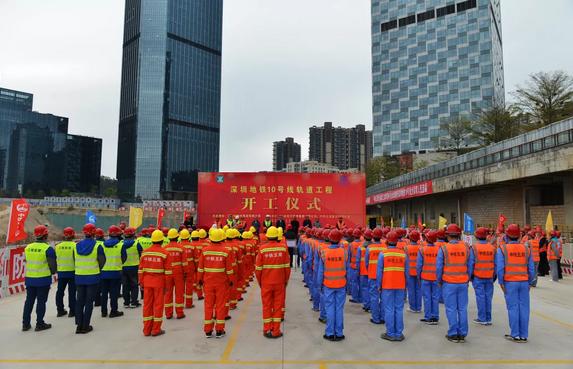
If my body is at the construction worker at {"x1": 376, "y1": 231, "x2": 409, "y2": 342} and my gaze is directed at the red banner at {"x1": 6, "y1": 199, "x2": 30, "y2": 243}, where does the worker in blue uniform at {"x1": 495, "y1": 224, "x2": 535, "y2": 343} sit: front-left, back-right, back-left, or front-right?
back-right

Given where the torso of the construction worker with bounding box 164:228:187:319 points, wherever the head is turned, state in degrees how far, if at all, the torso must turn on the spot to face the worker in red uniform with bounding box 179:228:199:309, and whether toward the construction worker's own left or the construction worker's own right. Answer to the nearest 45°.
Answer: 0° — they already face them

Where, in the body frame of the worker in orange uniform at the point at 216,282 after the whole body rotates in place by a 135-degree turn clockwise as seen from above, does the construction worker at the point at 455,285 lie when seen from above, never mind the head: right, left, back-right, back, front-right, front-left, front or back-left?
front-left

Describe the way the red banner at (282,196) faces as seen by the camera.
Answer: facing the viewer

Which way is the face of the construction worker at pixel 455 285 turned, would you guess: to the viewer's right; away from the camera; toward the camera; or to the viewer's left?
away from the camera

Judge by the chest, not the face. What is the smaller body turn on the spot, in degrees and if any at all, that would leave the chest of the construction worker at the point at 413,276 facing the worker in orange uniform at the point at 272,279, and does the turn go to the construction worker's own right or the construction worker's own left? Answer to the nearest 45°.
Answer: approximately 135° to the construction worker's own left

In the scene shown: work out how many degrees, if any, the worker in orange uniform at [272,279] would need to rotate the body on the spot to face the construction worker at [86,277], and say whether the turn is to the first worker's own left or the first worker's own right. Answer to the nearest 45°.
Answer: approximately 90° to the first worker's own left

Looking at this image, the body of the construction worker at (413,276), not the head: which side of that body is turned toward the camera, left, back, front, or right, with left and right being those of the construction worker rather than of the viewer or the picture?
back

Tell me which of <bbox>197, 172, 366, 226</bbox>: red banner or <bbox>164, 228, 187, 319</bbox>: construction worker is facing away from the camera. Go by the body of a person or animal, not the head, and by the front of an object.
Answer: the construction worker

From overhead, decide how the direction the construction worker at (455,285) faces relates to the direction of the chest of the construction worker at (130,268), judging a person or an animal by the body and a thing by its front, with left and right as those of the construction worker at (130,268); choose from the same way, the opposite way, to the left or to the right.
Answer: the same way

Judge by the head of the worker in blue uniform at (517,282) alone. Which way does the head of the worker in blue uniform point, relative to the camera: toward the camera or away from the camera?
away from the camera

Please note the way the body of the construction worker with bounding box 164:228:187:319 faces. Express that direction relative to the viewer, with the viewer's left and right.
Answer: facing away from the viewer

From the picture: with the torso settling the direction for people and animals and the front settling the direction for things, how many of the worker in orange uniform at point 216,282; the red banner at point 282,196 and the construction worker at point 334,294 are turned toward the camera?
1

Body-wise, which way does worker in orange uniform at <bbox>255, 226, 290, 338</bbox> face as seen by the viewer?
away from the camera

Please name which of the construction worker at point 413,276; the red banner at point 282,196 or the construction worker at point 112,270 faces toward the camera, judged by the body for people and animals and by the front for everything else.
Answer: the red banner

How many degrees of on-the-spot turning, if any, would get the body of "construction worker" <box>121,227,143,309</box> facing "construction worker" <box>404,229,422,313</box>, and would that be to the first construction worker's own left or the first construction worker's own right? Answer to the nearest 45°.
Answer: approximately 90° to the first construction worker's own right

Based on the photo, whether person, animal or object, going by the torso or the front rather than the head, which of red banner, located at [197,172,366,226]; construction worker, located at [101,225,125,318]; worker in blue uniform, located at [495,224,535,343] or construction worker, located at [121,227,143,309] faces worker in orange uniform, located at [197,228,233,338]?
the red banner

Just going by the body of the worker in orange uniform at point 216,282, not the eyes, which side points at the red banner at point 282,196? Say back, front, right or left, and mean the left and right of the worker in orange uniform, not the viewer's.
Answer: front

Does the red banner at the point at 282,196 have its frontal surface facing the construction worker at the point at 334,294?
yes

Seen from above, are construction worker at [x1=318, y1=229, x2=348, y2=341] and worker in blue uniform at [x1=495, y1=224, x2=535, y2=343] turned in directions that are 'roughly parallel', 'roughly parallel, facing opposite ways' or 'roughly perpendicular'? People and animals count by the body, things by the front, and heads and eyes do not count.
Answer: roughly parallel

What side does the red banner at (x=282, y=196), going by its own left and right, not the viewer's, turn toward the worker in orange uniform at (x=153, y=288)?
front
